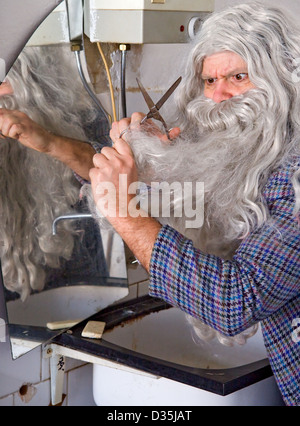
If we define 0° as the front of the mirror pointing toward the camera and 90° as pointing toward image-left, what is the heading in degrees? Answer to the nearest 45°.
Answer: approximately 315°

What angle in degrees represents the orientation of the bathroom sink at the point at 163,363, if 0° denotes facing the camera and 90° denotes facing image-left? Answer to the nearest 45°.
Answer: approximately 315°

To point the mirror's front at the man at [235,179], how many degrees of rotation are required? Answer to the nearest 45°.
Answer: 0° — it already faces them
